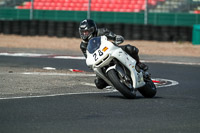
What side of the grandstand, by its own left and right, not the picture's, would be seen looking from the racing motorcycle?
front

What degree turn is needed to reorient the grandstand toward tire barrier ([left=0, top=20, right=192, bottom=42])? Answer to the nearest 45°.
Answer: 0° — it already faces it

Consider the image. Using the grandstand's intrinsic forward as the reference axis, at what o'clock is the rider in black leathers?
The rider in black leathers is roughly at 12 o'clock from the grandstand.

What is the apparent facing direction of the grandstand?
toward the camera
